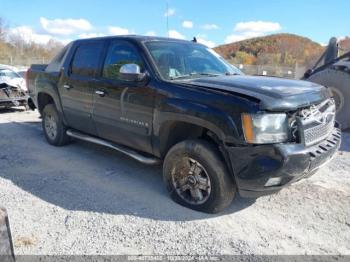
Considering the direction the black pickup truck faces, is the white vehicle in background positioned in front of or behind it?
behind

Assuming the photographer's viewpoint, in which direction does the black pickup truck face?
facing the viewer and to the right of the viewer
